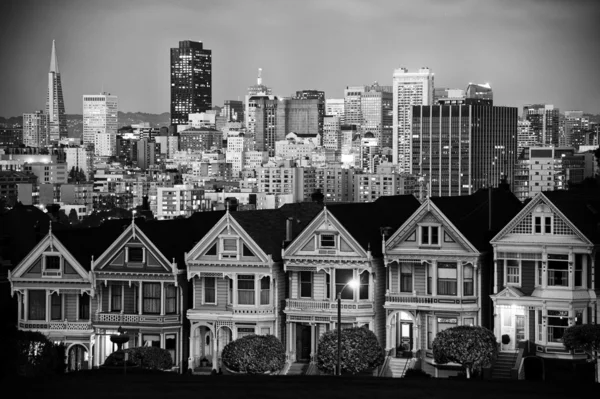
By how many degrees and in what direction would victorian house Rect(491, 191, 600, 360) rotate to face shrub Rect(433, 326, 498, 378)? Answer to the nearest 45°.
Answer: approximately 45° to its right

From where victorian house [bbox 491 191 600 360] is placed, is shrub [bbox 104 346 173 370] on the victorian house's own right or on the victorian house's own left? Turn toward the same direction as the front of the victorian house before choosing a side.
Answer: on the victorian house's own right

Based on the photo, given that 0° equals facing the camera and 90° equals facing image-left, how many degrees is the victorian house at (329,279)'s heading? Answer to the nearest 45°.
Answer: approximately 0°

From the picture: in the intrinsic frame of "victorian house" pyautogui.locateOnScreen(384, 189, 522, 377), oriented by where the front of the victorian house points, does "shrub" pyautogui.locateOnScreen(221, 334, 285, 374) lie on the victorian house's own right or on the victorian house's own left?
on the victorian house's own right

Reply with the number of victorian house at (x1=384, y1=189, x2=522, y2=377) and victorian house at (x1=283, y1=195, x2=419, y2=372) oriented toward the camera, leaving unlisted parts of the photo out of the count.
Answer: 2

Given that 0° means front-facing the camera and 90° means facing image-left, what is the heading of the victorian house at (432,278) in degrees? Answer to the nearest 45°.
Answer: approximately 0°

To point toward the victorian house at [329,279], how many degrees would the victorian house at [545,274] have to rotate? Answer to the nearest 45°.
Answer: approximately 90° to its right
